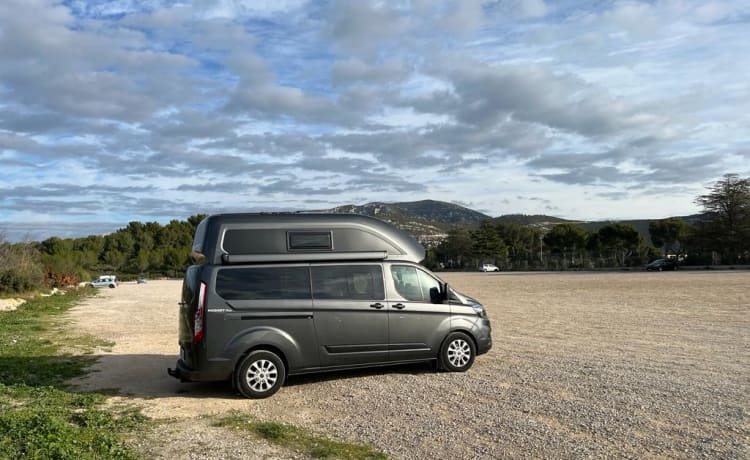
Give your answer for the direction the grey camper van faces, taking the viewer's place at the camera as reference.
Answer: facing away from the viewer and to the right of the viewer
